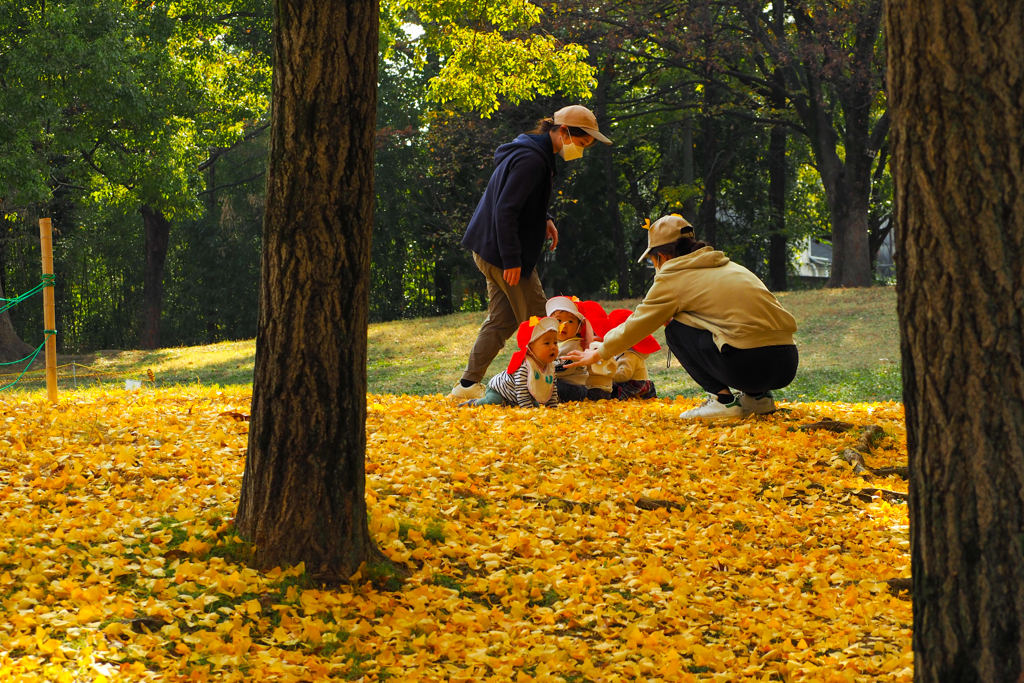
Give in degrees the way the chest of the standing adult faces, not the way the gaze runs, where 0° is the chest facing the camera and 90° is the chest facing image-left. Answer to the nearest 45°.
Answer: approximately 270°

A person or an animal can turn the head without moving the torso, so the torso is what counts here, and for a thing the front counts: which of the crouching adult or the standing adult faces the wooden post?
the crouching adult

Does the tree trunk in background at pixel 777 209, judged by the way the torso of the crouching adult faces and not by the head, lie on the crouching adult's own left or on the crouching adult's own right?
on the crouching adult's own right

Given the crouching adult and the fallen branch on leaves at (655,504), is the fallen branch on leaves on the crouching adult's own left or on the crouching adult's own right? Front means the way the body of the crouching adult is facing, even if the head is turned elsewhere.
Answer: on the crouching adult's own left

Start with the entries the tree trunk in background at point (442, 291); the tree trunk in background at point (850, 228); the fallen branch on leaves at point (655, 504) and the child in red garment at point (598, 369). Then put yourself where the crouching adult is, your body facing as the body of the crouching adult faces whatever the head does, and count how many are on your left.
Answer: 1

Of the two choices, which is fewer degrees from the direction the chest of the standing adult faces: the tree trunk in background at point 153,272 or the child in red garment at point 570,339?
the child in red garment

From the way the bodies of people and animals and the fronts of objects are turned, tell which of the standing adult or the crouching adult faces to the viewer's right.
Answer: the standing adult

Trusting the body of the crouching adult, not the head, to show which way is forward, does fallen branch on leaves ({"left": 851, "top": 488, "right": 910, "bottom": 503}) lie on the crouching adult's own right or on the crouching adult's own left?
on the crouching adult's own left

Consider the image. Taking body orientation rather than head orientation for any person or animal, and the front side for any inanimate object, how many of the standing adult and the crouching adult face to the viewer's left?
1

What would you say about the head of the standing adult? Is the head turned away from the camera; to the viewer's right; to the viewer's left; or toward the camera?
to the viewer's right

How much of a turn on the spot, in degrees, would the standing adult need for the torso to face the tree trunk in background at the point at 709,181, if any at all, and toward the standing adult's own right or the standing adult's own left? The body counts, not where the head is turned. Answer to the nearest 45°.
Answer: approximately 90° to the standing adult's own left

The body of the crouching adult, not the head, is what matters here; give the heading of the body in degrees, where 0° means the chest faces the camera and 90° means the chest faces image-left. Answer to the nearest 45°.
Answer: approximately 90°

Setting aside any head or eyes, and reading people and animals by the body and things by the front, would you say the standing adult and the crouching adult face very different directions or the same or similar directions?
very different directions
